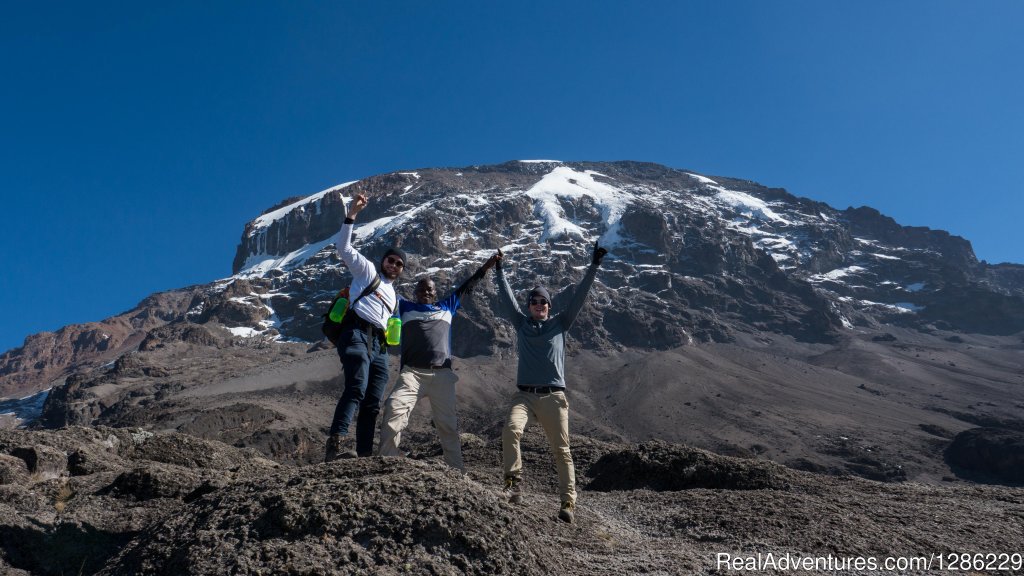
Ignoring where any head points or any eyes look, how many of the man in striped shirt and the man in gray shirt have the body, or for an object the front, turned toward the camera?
2

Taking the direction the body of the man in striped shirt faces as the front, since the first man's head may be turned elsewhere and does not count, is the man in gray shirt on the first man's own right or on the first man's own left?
on the first man's own left

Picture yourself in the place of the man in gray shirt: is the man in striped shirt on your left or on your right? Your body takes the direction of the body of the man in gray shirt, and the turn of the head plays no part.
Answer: on your right

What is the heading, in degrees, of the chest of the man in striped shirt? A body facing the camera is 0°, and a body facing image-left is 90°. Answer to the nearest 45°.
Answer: approximately 0°

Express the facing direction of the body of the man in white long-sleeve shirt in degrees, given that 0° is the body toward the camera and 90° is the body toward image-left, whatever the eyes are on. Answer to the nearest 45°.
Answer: approximately 315°

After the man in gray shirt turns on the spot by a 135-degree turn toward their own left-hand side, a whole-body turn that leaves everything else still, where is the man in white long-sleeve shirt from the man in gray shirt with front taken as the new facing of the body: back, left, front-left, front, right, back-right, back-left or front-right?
back-left
